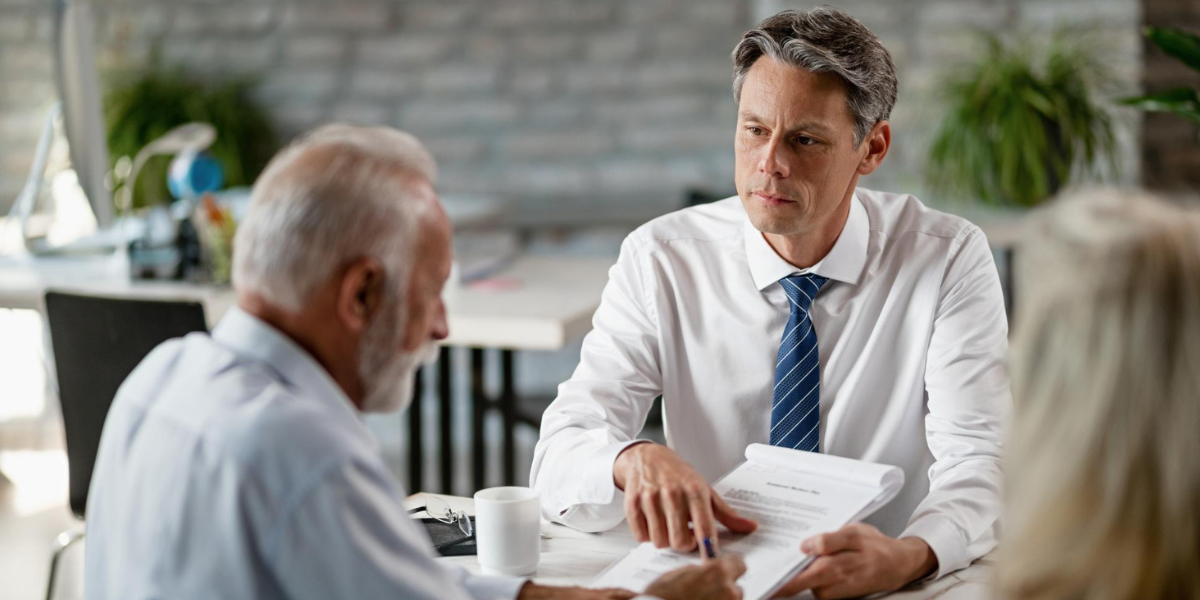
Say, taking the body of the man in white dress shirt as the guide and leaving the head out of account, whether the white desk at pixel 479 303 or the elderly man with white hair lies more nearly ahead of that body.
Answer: the elderly man with white hair

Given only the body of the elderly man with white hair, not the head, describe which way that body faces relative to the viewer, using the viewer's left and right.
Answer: facing away from the viewer and to the right of the viewer

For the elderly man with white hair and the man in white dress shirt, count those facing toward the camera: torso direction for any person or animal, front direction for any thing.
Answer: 1

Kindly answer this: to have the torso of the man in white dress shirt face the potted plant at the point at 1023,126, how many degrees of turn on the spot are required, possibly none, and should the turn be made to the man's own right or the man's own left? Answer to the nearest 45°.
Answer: approximately 180°

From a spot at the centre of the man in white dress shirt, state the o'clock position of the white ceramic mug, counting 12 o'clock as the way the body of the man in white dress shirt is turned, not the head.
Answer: The white ceramic mug is roughly at 1 o'clock from the man in white dress shirt.

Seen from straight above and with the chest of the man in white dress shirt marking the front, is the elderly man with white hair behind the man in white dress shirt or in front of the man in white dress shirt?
in front

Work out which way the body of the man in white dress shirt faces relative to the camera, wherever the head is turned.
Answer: toward the camera

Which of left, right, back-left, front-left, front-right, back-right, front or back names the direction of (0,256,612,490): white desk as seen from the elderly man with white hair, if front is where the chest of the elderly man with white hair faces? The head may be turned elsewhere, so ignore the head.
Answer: front-left

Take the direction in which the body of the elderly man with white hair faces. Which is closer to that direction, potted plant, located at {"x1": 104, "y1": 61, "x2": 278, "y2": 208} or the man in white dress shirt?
the man in white dress shirt

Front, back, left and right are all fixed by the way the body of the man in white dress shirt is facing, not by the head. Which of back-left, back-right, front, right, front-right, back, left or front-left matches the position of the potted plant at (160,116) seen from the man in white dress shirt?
back-right

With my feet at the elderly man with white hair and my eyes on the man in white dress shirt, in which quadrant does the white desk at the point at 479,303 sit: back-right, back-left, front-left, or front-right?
front-left

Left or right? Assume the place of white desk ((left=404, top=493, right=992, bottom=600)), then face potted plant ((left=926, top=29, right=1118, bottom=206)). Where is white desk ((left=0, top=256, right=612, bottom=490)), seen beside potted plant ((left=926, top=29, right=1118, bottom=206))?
left

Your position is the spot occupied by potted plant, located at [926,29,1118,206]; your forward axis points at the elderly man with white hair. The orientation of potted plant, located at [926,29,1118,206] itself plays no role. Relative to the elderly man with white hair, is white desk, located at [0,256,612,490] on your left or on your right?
right

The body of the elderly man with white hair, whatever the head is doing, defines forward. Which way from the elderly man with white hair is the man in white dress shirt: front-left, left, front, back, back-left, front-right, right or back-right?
front
